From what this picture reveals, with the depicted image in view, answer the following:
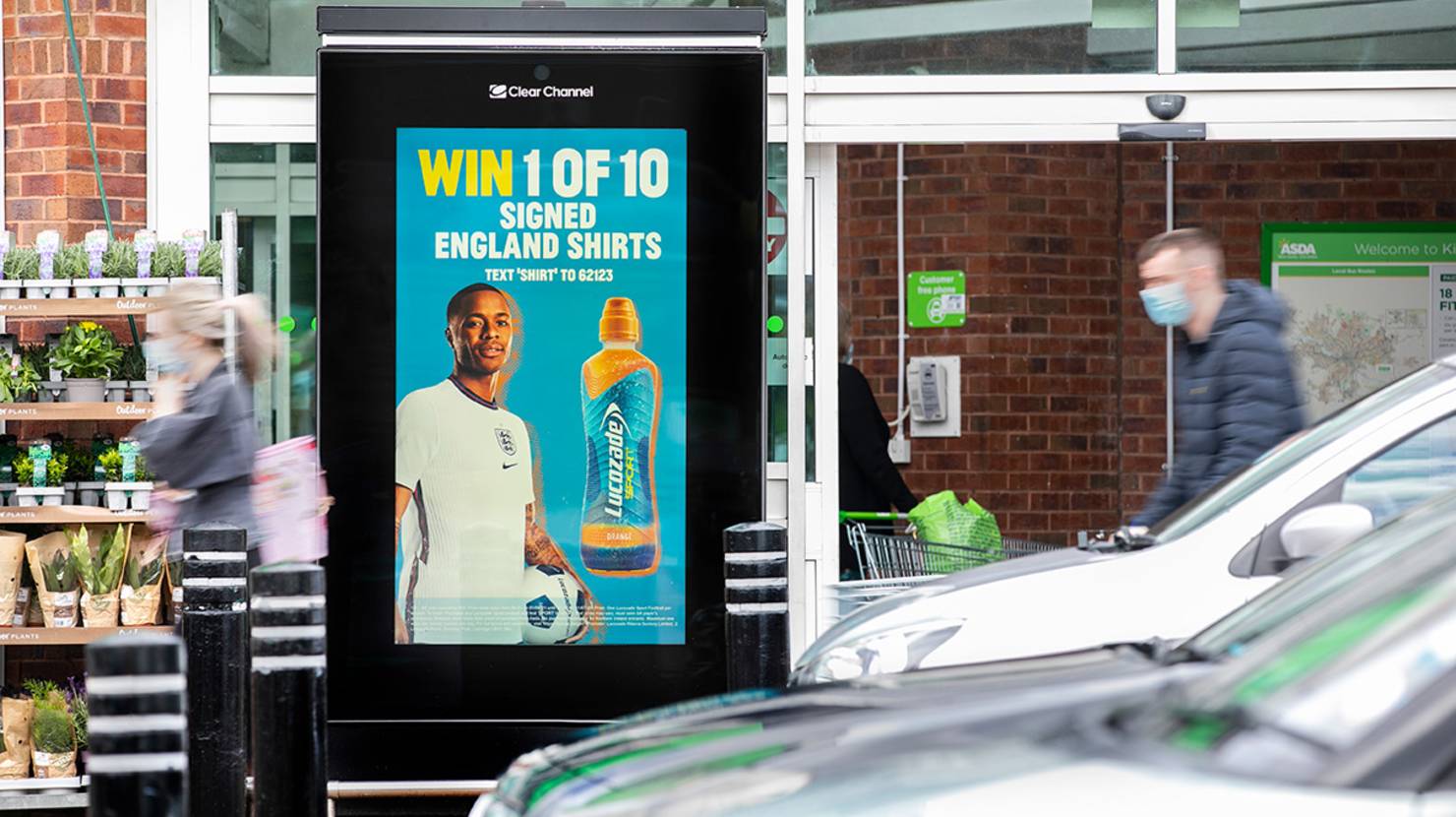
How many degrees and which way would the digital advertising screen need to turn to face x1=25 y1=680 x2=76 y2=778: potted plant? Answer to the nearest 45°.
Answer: approximately 90° to its right

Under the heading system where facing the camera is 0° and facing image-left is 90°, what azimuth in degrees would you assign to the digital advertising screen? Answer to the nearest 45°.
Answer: approximately 0°

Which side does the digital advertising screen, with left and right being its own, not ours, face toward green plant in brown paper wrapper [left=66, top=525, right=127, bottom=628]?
right

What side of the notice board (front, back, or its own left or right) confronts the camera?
front

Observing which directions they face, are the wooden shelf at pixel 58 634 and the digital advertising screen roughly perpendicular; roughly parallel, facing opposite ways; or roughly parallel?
roughly parallel

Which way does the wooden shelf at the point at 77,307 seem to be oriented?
toward the camera

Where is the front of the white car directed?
to the viewer's left

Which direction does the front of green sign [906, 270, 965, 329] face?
toward the camera

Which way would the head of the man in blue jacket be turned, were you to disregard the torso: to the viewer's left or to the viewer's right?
to the viewer's left

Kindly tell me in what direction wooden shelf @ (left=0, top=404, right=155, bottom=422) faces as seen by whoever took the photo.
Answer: facing the viewer

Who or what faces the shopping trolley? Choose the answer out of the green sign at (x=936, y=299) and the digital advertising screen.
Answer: the green sign

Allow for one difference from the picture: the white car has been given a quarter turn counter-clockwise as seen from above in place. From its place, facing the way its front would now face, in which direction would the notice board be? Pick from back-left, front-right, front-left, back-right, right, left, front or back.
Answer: back
